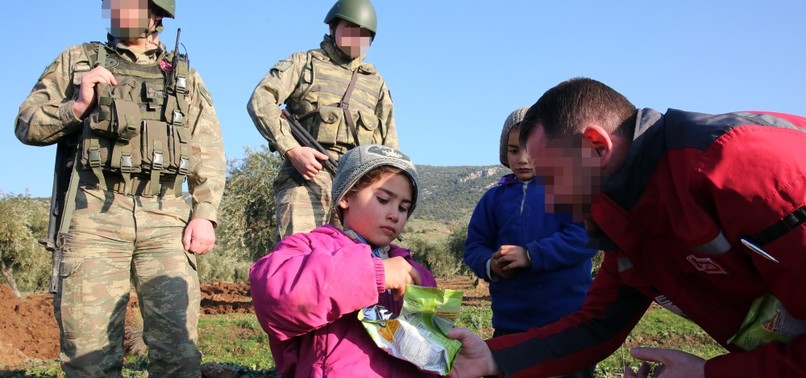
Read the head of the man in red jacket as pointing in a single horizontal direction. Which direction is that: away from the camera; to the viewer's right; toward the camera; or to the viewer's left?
to the viewer's left

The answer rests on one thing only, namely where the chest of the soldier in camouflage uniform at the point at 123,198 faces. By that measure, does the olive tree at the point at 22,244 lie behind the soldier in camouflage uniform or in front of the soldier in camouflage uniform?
behind

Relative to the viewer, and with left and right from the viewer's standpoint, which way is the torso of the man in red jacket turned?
facing to the left of the viewer

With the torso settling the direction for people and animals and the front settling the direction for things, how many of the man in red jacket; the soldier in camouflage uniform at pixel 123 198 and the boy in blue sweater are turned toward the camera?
2

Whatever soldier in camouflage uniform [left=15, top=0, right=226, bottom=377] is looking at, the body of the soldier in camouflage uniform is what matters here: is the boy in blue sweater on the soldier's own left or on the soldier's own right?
on the soldier's own left

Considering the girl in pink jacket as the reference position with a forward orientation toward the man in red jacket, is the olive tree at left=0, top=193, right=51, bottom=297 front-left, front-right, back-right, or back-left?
back-left

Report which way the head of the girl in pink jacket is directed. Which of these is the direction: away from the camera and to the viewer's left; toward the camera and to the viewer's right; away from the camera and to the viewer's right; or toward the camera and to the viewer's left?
toward the camera and to the viewer's right

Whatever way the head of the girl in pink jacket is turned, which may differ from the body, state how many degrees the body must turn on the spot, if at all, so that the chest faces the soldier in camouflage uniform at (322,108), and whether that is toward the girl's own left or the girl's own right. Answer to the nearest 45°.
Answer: approximately 135° to the girl's own left

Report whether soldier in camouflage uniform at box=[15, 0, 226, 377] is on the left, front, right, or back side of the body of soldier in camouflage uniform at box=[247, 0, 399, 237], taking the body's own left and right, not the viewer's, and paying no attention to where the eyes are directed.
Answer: right

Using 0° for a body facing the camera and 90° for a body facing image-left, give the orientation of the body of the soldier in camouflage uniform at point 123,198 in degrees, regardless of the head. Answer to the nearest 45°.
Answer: approximately 0°

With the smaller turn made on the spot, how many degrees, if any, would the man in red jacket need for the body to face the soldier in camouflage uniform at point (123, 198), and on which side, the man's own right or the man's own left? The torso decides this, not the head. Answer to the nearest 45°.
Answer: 0° — they already face them

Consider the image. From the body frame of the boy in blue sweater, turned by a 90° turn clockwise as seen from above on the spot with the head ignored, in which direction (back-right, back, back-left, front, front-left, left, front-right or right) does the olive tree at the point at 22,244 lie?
front-right

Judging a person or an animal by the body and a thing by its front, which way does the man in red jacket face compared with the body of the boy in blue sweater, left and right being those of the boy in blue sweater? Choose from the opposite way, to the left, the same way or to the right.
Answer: to the right

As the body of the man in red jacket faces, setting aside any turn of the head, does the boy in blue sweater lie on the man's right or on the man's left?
on the man's right
